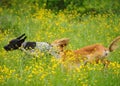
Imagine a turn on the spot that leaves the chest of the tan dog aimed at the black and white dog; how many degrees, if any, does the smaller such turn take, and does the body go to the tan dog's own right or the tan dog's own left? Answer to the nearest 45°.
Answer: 0° — it already faces it

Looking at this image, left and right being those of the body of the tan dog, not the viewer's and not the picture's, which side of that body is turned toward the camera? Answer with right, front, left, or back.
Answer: left

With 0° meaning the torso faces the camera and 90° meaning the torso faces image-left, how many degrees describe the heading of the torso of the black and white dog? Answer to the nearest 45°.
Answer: approximately 90°

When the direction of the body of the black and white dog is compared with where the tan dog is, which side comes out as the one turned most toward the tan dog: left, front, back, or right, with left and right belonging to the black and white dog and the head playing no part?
back

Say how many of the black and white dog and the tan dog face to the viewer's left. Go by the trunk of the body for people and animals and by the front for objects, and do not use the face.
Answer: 2
